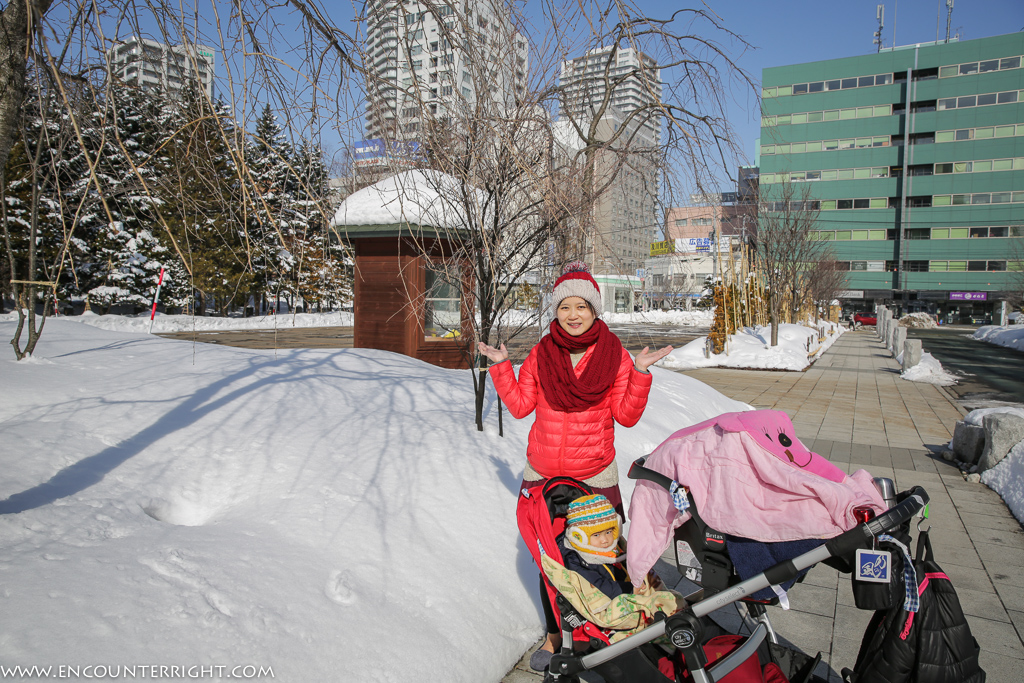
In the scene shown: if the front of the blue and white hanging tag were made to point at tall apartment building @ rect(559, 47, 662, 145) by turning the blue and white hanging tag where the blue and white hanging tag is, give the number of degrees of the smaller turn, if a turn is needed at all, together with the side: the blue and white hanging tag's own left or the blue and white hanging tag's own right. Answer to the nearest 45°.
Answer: approximately 135° to the blue and white hanging tag's own right

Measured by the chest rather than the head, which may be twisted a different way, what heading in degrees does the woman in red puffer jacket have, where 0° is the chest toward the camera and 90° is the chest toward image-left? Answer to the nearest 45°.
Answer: approximately 0°

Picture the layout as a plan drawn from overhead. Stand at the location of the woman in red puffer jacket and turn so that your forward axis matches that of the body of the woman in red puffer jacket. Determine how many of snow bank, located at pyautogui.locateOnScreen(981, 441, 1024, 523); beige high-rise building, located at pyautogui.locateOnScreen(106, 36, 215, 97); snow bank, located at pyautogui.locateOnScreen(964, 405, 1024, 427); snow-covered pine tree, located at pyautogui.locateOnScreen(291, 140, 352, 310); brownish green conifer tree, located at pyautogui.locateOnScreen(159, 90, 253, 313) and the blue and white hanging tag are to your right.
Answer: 3

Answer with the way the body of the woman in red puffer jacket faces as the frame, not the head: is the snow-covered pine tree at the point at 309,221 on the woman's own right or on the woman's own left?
on the woman's own right

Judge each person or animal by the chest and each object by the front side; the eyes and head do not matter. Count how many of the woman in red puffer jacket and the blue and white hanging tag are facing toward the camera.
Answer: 2
